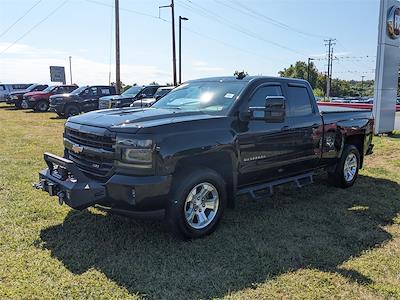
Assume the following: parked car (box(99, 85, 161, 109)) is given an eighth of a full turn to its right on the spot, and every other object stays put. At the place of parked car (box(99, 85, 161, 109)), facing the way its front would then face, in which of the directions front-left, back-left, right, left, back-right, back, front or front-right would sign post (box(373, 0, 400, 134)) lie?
back-left

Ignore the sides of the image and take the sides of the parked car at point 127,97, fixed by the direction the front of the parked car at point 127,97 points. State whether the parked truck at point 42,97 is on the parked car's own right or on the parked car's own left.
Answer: on the parked car's own right

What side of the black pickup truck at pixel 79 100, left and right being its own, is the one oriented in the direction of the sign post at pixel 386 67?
left

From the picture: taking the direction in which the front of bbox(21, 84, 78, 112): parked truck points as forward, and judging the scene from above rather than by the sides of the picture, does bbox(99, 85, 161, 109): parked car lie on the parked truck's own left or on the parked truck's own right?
on the parked truck's own left

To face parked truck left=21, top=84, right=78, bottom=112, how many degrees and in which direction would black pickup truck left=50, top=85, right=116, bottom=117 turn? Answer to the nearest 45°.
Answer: approximately 90° to its right

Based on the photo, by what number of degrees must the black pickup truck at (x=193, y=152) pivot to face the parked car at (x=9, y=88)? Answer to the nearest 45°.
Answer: approximately 90° to its right

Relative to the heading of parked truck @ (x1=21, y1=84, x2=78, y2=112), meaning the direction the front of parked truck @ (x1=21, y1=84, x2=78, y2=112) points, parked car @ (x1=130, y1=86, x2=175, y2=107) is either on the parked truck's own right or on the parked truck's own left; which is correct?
on the parked truck's own left

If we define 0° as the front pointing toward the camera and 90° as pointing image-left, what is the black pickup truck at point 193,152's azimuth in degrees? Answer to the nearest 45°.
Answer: approximately 45°

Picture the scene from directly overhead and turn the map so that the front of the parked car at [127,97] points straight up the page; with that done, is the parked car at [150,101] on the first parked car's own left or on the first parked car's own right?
on the first parked car's own left

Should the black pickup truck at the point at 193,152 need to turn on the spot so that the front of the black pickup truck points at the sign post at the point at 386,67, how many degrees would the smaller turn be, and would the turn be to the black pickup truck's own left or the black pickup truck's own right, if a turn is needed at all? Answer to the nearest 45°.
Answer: approximately 180°

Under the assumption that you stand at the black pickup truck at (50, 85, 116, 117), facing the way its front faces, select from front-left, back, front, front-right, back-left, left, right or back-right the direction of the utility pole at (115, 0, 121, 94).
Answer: back
